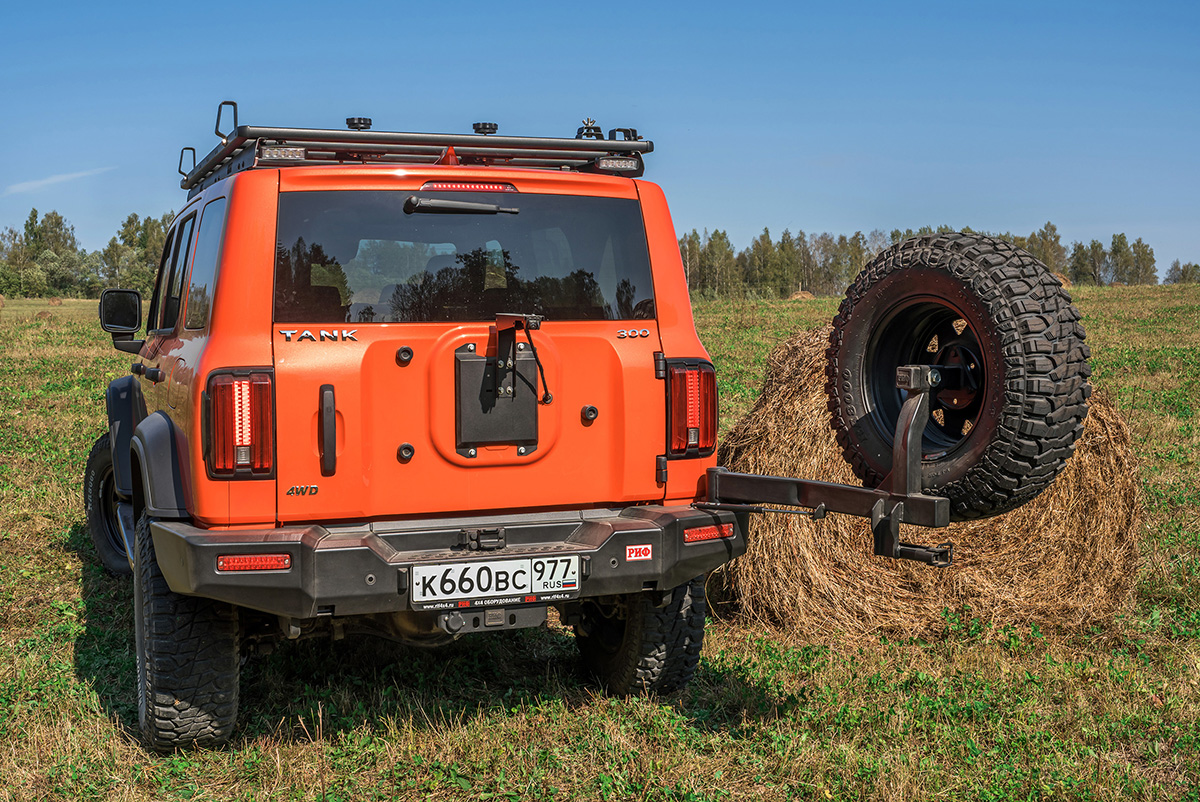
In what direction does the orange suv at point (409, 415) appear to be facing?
away from the camera

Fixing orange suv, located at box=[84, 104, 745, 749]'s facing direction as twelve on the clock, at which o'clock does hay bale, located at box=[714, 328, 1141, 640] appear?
The hay bale is roughly at 2 o'clock from the orange suv.
